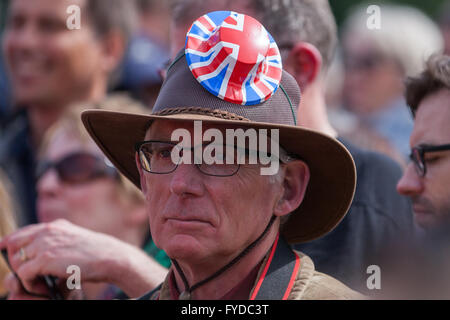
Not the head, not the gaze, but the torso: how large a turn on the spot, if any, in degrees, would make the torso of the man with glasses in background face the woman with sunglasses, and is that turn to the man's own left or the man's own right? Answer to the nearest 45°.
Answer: approximately 45° to the man's own right

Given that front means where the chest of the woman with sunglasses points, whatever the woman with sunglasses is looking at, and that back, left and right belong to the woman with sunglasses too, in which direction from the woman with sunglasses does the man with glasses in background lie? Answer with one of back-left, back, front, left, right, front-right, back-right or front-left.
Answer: left

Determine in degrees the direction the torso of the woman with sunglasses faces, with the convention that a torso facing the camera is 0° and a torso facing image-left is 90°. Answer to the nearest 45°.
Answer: approximately 45°

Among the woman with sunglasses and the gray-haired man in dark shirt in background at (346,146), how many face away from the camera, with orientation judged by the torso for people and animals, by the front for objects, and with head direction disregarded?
0

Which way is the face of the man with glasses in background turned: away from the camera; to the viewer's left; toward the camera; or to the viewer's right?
to the viewer's left

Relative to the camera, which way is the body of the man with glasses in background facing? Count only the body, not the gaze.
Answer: to the viewer's left

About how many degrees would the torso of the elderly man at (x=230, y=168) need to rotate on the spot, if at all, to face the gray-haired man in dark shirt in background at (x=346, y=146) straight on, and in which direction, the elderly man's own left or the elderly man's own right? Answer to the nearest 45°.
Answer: approximately 180°
